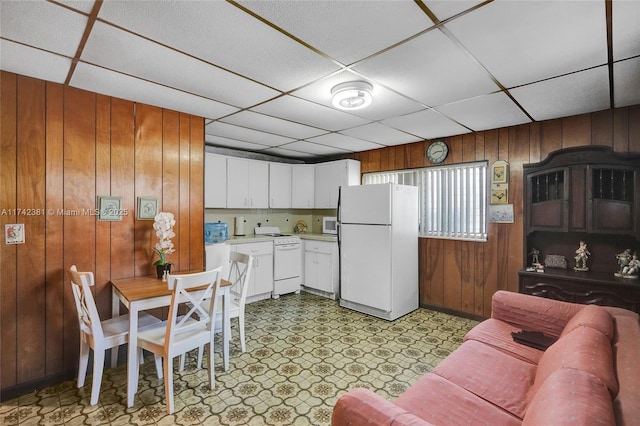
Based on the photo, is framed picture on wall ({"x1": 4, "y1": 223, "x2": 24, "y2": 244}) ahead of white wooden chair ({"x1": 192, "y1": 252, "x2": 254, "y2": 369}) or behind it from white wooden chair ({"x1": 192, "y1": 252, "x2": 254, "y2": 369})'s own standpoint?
ahead

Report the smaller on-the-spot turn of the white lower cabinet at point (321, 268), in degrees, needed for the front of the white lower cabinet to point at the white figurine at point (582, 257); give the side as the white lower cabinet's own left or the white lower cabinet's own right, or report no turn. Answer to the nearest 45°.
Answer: approximately 90° to the white lower cabinet's own left

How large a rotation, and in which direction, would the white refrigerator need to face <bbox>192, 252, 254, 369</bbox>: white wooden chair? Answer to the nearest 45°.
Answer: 0° — it already faces it

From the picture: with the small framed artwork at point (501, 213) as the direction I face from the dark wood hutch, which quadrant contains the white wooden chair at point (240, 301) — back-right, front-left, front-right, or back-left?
front-left

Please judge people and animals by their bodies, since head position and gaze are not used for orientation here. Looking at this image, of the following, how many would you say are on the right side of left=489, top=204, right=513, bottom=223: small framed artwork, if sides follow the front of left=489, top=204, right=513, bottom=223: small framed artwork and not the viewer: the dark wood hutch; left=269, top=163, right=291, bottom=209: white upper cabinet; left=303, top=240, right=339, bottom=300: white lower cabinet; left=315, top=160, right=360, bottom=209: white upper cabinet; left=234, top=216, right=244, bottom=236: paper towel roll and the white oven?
5

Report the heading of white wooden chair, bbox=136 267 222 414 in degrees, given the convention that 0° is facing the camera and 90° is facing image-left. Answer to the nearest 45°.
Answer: approximately 135°

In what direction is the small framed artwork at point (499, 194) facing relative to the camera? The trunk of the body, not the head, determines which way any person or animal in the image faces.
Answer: toward the camera

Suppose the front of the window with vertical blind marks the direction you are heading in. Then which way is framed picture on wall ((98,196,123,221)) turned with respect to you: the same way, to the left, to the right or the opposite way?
to the left

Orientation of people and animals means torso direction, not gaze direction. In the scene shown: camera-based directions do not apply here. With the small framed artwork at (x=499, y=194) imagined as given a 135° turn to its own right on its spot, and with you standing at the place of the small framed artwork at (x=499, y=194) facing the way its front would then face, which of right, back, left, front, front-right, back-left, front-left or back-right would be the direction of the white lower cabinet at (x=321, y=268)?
front-left

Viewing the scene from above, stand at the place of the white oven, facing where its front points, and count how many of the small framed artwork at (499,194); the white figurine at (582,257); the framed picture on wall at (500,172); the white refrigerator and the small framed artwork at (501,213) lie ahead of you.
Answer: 5

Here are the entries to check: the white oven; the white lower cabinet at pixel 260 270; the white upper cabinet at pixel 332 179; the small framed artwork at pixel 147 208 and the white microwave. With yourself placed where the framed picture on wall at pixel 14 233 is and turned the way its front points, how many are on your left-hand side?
5

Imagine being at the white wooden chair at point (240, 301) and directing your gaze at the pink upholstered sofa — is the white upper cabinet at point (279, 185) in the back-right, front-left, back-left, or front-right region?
back-left

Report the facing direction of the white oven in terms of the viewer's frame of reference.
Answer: facing the viewer and to the right of the viewer

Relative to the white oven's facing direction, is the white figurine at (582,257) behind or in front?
in front

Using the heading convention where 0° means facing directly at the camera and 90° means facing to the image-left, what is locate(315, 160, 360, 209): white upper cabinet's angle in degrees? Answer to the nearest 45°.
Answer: approximately 45°

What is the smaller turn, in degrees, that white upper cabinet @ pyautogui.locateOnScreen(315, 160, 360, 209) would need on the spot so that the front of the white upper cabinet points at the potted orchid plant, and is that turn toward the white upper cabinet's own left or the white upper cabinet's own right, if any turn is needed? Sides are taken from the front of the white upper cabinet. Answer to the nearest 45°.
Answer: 0° — it already faces it
